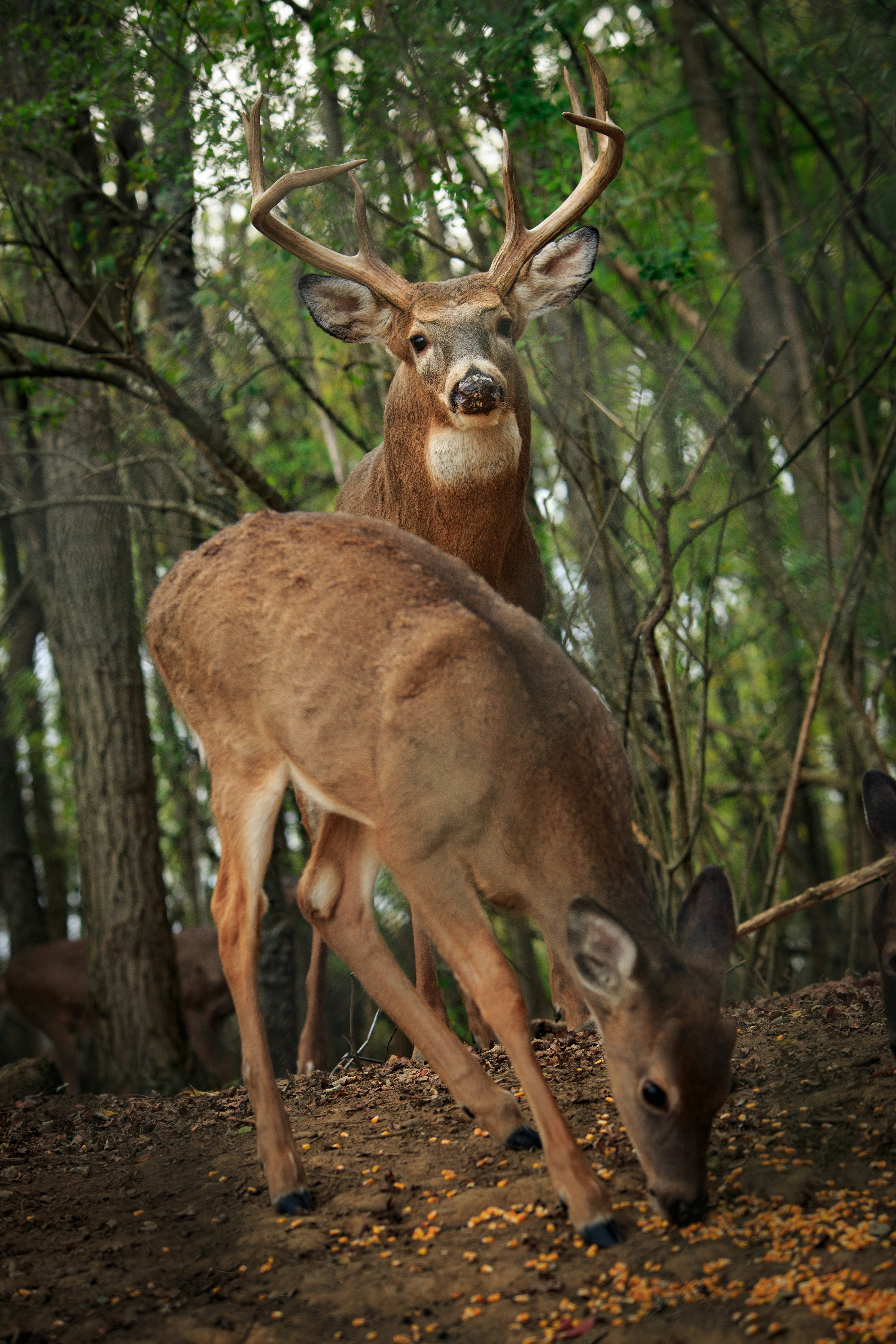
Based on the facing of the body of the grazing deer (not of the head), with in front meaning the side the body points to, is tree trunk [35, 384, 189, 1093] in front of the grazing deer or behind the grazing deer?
behind

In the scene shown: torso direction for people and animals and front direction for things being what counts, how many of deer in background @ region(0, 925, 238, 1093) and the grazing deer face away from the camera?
0

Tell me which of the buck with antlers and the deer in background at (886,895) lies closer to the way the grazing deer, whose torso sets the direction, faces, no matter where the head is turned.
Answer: the deer in background

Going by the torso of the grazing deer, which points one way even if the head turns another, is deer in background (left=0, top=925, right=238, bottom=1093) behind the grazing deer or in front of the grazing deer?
behind
